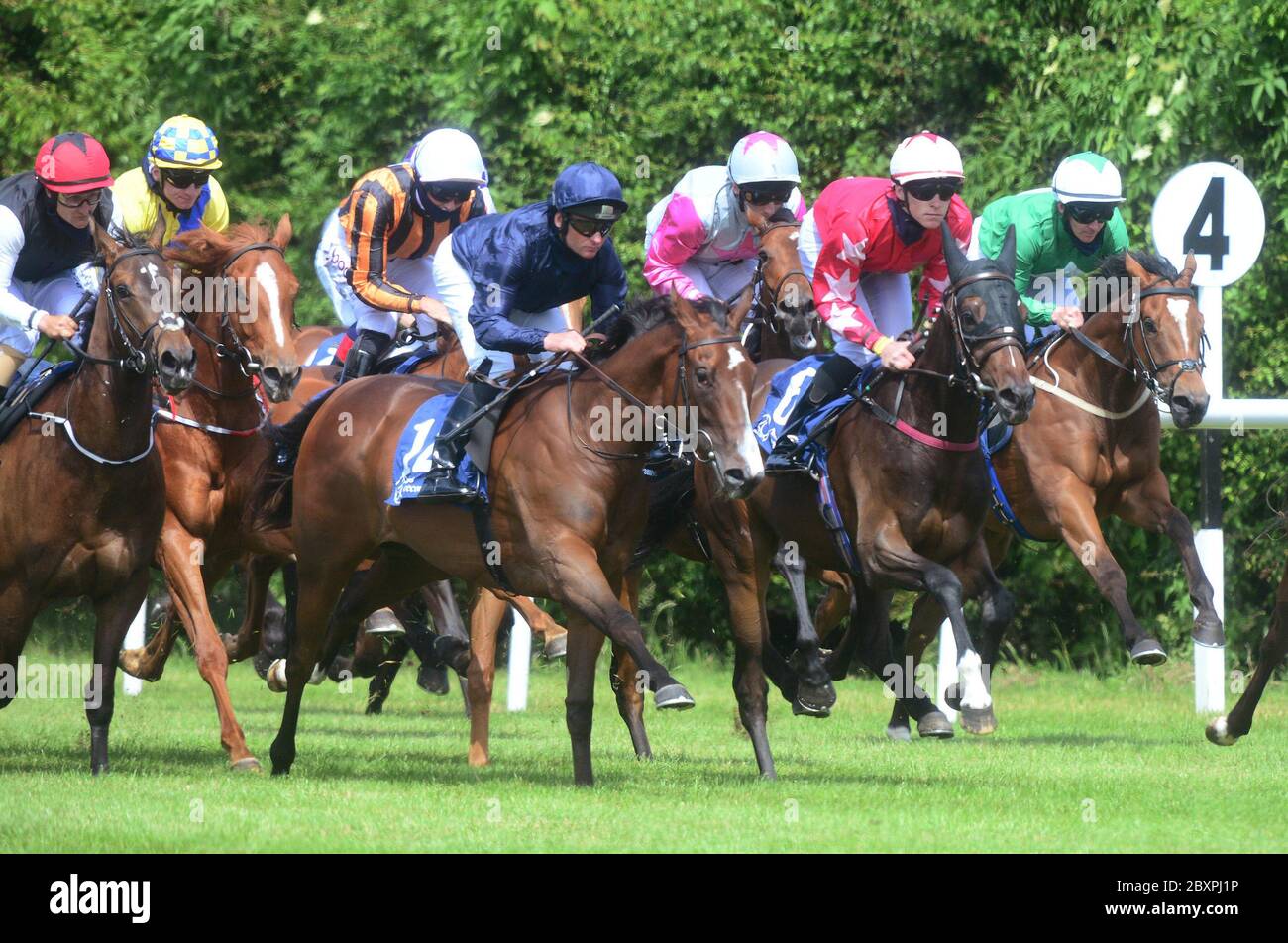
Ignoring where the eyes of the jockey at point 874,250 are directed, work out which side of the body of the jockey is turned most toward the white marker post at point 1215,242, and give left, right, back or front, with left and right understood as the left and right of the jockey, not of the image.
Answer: left

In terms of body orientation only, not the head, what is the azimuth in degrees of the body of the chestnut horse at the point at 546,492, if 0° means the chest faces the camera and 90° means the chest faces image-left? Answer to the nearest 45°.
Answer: approximately 315°

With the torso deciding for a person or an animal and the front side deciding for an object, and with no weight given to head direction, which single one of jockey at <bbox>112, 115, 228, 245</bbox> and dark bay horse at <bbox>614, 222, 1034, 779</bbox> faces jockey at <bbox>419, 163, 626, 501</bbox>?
jockey at <bbox>112, 115, 228, 245</bbox>

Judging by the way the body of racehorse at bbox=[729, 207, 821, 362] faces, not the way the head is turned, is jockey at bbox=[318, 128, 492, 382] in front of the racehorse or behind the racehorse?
behind

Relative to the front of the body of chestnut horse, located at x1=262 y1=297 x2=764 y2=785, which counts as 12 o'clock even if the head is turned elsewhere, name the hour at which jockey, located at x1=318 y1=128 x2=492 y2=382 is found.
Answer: The jockey is roughly at 7 o'clock from the chestnut horse.

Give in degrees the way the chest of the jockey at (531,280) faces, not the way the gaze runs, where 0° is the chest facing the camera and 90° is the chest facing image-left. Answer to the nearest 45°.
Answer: approximately 315°

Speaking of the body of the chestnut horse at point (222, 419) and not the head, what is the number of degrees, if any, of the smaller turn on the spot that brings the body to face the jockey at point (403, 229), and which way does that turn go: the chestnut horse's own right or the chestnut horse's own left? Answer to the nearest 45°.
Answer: approximately 90° to the chestnut horse's own left
